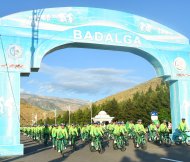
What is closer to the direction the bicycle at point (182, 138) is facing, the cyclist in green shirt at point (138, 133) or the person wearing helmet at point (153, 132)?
the cyclist in green shirt

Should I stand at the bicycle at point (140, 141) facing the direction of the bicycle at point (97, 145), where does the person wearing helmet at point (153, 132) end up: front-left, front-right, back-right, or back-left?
back-right
